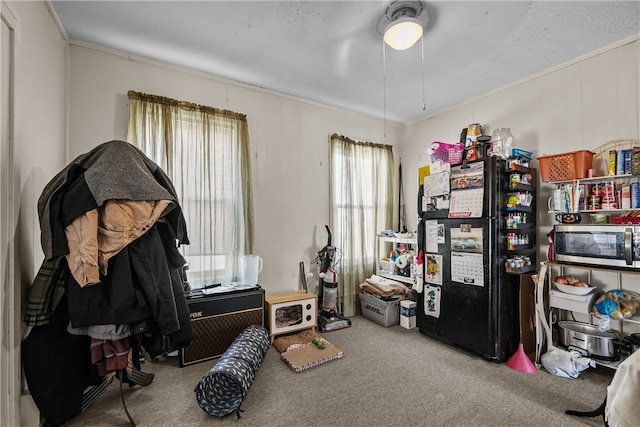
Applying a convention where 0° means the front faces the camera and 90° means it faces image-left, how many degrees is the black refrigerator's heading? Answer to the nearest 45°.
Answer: approximately 45°

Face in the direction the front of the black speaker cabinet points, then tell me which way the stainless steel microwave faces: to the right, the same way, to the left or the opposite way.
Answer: to the right

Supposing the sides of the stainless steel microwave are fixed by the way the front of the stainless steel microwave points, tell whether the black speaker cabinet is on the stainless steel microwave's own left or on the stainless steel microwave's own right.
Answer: on the stainless steel microwave's own right

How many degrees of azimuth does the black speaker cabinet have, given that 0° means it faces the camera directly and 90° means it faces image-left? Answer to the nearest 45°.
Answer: approximately 315°

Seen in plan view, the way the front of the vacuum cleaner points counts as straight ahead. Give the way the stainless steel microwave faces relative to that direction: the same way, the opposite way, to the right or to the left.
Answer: to the right

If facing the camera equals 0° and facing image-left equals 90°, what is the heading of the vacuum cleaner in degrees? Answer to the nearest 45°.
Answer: approximately 315°
